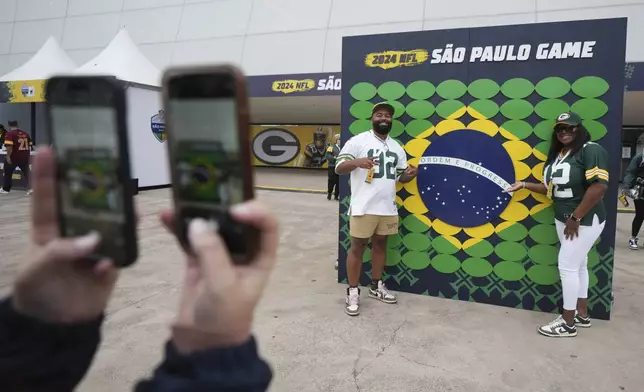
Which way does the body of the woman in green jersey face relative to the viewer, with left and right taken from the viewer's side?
facing the viewer and to the left of the viewer

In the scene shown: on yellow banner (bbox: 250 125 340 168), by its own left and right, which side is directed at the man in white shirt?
front

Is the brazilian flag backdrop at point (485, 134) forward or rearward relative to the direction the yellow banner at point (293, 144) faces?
forward

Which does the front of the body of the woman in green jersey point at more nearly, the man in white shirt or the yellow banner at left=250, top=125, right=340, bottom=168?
the man in white shirt

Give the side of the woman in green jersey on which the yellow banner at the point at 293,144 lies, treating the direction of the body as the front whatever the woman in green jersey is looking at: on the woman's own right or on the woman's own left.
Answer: on the woman's own right

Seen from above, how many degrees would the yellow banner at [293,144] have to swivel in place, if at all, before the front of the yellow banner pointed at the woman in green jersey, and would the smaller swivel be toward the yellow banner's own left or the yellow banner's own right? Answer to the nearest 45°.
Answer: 0° — it already faces them

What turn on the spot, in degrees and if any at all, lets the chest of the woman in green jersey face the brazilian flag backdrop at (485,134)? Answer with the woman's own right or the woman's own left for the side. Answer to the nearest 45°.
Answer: approximately 90° to the woman's own right

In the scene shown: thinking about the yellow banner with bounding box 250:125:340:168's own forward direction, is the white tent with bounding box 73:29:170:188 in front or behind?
in front

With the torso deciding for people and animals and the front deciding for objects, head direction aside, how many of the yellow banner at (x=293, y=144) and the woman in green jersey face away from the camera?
0

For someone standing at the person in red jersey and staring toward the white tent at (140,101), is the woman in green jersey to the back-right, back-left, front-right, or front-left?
front-right

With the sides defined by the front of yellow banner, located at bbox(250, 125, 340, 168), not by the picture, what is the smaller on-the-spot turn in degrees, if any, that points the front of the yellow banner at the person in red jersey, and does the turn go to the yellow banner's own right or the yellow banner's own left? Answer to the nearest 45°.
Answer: approximately 45° to the yellow banner's own right

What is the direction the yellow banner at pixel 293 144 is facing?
toward the camera

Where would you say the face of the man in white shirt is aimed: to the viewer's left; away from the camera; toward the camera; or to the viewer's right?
toward the camera
